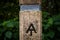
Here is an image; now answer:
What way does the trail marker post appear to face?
toward the camera
